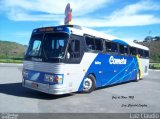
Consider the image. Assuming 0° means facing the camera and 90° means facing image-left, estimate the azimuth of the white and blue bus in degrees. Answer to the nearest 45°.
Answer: approximately 45°
